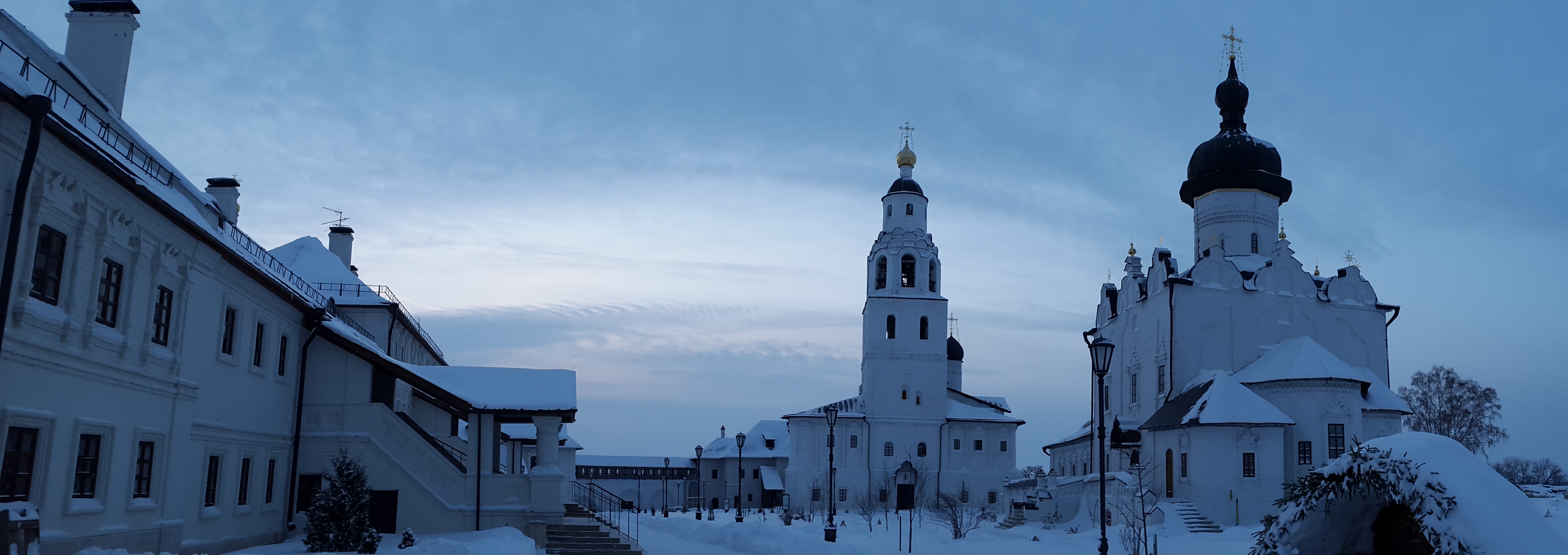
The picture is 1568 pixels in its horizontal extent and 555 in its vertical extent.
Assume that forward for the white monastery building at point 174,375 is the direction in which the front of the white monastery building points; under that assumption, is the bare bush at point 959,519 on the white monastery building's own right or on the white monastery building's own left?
on the white monastery building's own left

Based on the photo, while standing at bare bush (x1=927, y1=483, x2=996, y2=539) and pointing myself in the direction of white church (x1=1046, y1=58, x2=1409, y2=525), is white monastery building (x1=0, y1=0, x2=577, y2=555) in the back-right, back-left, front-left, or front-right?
back-right

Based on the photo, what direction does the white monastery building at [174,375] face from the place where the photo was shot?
facing the viewer and to the right of the viewer

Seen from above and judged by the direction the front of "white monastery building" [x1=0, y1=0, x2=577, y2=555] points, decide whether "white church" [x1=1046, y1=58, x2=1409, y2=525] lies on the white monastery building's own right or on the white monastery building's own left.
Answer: on the white monastery building's own left

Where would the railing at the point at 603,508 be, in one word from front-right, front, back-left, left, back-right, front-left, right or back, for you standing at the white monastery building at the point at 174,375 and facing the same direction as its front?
left
